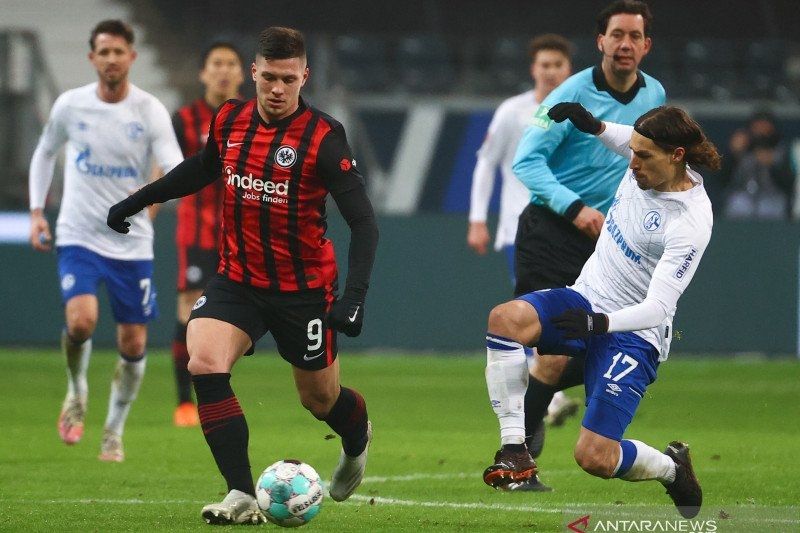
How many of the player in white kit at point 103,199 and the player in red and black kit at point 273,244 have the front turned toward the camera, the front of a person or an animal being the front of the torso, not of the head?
2

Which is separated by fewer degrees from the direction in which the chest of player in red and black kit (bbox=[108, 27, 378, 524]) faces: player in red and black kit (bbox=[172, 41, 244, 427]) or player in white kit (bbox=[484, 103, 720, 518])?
the player in white kit

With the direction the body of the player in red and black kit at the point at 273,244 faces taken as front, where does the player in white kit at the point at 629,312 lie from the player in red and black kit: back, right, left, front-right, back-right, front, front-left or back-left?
left

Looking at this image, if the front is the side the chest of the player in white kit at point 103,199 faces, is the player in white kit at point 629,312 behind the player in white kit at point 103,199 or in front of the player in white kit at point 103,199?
in front

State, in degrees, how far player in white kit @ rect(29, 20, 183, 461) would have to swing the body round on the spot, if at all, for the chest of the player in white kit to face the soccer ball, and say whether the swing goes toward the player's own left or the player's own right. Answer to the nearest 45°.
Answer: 0° — they already face it

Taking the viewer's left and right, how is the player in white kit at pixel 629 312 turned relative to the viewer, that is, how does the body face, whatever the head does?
facing the viewer and to the left of the viewer

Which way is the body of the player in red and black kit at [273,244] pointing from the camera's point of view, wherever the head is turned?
toward the camera

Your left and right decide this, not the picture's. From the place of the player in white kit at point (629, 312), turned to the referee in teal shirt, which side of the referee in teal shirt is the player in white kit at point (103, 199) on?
left

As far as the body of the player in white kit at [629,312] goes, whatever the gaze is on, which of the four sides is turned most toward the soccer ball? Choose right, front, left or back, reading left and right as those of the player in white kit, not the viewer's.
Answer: front

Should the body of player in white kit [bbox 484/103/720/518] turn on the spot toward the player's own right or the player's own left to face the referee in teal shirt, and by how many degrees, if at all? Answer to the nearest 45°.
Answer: approximately 135° to the player's own right

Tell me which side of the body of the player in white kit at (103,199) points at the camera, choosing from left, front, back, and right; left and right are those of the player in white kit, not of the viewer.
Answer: front
